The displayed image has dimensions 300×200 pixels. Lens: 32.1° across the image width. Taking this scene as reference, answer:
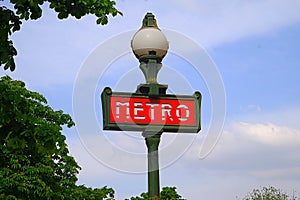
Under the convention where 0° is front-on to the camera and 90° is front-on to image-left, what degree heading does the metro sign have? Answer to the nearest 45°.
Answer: approximately 0°
